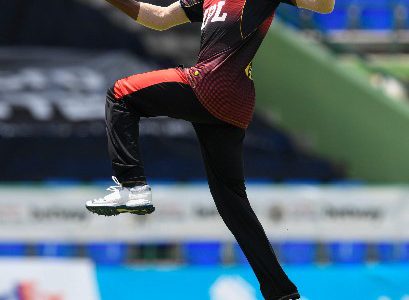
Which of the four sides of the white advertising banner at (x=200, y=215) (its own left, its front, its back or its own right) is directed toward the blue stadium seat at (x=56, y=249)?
right

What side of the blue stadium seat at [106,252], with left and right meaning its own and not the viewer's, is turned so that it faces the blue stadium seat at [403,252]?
left

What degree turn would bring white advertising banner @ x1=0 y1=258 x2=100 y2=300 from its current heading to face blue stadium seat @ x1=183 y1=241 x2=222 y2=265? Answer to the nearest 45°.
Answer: approximately 135° to its left

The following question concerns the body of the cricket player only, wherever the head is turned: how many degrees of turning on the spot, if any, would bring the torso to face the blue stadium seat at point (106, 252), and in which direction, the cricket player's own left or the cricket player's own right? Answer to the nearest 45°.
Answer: approximately 90° to the cricket player's own right
